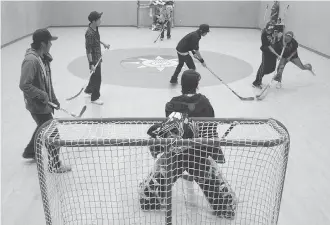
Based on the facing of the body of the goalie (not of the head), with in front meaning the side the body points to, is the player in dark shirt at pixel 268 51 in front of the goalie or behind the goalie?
in front

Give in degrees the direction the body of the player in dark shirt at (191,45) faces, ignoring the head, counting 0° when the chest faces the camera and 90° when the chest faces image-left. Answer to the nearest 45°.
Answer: approximately 270°

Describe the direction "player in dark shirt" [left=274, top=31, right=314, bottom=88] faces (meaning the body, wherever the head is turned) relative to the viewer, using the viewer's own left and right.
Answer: facing the viewer and to the left of the viewer

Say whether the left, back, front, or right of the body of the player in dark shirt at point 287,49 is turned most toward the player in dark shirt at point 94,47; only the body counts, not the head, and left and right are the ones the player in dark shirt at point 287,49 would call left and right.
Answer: front

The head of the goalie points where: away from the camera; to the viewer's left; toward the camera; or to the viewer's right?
away from the camera

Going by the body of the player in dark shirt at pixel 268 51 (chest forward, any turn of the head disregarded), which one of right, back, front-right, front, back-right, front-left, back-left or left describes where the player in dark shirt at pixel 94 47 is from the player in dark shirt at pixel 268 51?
back-right

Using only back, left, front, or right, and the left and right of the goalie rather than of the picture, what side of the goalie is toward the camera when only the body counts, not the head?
back

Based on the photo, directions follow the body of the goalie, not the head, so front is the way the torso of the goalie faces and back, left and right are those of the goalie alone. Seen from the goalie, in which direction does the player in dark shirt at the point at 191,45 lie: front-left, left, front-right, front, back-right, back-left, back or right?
front

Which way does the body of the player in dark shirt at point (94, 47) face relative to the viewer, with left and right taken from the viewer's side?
facing to the right of the viewer

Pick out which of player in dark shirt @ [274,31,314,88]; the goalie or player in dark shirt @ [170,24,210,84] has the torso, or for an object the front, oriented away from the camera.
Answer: the goalie

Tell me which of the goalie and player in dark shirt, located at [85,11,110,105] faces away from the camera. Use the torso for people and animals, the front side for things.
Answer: the goalie

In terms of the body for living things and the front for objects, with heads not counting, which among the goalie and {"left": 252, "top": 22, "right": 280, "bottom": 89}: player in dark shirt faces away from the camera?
the goalie
